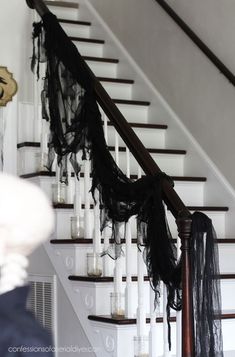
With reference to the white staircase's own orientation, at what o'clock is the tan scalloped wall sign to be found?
The tan scalloped wall sign is roughly at 5 o'clock from the white staircase.
